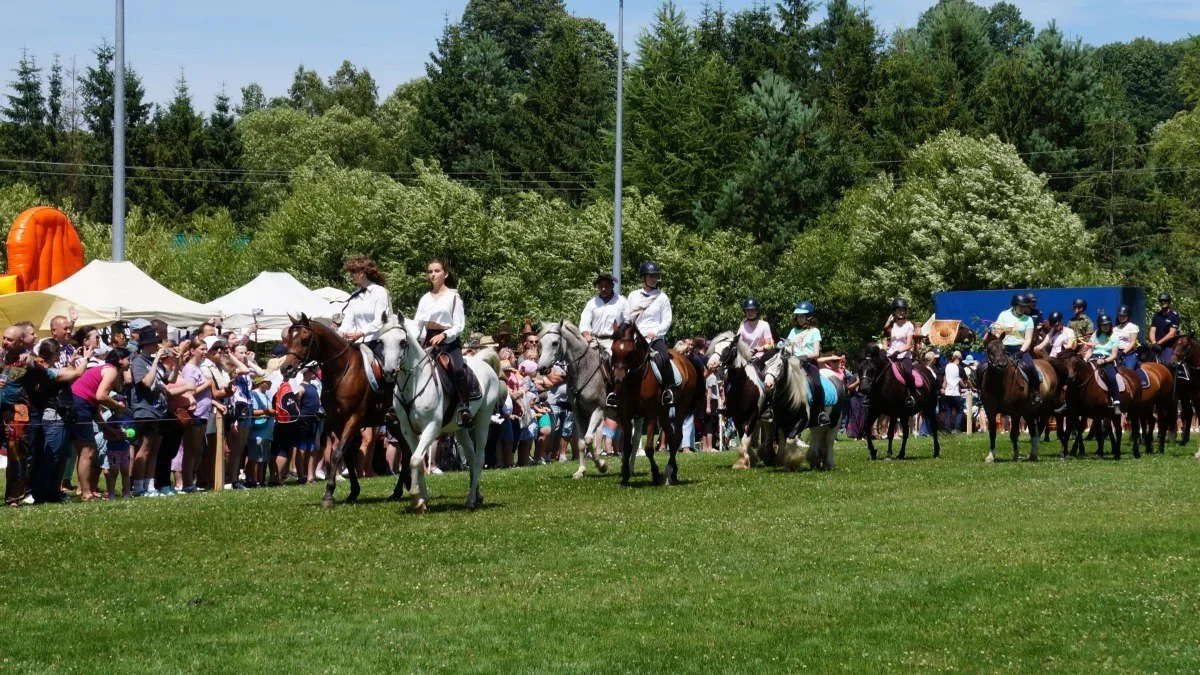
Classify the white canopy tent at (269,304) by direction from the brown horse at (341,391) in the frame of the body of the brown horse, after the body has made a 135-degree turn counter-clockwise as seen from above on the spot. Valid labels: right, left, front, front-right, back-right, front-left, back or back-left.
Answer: left

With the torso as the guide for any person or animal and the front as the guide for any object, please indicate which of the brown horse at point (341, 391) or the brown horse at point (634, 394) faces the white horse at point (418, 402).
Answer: the brown horse at point (634, 394)

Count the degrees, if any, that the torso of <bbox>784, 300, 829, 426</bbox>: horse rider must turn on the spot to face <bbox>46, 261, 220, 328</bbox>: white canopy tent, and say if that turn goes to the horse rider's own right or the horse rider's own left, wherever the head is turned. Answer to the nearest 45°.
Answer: approximately 45° to the horse rider's own right

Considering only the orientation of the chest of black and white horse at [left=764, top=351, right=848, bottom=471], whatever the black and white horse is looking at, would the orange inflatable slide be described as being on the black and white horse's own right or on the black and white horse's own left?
on the black and white horse's own right

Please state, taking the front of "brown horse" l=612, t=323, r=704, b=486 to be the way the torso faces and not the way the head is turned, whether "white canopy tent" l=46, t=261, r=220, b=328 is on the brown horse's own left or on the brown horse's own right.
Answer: on the brown horse's own right

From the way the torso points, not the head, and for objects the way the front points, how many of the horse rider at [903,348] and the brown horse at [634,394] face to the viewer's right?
0

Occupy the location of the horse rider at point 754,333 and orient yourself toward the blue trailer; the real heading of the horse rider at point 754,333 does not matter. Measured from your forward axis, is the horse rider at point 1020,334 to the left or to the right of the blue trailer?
right

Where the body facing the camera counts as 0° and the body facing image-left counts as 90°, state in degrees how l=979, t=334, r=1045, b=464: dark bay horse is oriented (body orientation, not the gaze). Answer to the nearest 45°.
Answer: approximately 45°

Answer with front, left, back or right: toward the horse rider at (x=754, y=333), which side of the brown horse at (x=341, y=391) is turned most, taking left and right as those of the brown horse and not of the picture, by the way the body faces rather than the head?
back

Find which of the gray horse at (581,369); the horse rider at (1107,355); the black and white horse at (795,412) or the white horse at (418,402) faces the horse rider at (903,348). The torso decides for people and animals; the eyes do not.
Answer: the horse rider at (1107,355)

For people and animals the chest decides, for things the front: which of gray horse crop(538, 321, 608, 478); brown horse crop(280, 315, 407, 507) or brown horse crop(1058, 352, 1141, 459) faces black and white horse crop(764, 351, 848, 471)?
brown horse crop(1058, 352, 1141, 459)

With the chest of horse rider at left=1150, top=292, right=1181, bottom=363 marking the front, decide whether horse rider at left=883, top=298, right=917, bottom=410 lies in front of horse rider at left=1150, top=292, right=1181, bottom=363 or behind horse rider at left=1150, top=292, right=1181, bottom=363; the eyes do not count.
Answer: in front

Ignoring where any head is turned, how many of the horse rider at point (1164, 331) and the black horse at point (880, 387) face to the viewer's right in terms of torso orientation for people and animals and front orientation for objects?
0
